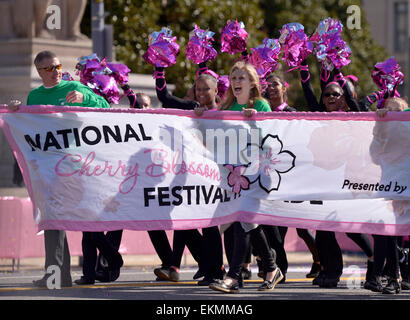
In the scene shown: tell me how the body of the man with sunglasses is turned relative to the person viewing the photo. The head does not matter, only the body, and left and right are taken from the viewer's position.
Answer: facing the viewer and to the left of the viewer

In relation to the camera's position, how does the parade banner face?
facing the viewer

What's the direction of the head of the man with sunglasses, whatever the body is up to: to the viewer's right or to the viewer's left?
to the viewer's right
